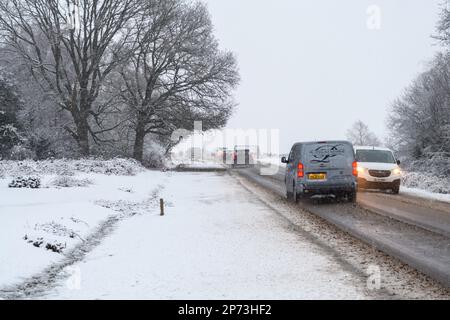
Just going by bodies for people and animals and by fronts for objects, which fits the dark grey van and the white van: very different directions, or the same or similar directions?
very different directions

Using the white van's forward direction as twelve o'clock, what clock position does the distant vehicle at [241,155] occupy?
The distant vehicle is roughly at 5 o'clock from the white van.

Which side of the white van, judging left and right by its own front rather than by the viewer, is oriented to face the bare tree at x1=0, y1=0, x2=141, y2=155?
right

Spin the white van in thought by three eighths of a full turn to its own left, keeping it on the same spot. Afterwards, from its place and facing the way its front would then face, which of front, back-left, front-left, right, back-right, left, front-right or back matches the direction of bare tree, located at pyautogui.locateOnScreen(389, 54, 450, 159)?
front-left

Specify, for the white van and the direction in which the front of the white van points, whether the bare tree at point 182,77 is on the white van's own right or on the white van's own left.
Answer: on the white van's own right

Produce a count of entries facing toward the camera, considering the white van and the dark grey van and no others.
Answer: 1

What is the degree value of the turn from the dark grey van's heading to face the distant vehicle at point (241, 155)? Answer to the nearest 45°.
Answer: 0° — it already faces it

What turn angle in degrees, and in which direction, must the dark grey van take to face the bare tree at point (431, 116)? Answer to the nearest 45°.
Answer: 0° — it already faces it

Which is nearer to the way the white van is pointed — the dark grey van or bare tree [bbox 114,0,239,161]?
the dark grey van

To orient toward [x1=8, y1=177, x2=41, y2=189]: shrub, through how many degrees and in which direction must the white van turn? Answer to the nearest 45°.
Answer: approximately 45° to its right

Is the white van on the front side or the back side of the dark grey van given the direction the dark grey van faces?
on the front side

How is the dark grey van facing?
away from the camera

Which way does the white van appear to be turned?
toward the camera
